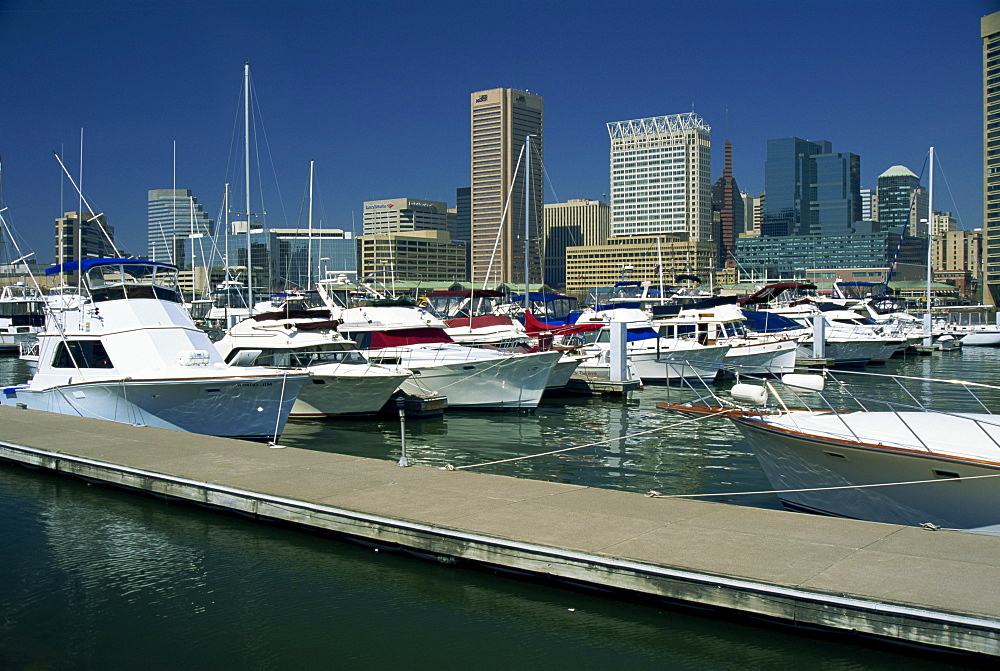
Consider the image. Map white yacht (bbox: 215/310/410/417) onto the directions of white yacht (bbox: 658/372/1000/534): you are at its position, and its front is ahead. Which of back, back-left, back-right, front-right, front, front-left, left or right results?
front-right

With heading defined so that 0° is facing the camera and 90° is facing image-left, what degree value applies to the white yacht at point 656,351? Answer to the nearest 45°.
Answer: approximately 270°

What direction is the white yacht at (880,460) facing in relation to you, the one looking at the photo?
facing to the left of the viewer

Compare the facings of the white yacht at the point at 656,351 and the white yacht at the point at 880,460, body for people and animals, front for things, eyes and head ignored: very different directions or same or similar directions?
very different directions

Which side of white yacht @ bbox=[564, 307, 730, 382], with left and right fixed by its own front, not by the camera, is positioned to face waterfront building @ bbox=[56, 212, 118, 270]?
back

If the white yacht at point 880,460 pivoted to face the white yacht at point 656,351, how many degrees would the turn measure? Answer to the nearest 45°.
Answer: approximately 90° to its right
